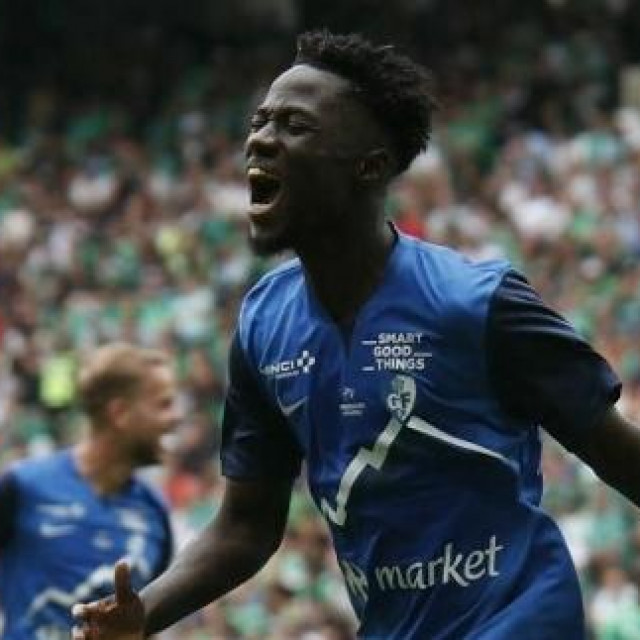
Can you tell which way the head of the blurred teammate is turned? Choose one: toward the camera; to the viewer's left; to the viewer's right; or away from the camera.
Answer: to the viewer's right

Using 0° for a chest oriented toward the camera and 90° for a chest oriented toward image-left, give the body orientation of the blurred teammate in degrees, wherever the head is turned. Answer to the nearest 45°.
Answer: approximately 315°

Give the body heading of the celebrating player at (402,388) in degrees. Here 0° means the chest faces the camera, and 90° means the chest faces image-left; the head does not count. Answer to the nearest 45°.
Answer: approximately 45°

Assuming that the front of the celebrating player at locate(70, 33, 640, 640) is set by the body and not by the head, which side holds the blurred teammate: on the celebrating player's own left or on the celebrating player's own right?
on the celebrating player's own right

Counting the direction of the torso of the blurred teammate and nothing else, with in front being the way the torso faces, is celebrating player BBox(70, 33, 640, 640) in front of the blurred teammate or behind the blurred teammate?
in front

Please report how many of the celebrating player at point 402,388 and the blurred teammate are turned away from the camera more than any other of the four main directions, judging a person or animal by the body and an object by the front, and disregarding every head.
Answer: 0
